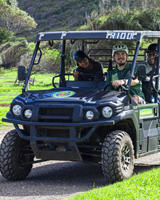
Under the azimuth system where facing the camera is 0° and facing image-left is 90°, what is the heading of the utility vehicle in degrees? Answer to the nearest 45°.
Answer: approximately 45°

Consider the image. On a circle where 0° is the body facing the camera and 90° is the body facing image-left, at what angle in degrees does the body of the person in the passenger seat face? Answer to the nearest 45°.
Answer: approximately 0°
